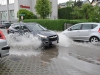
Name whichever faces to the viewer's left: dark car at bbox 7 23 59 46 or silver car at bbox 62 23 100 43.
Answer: the silver car

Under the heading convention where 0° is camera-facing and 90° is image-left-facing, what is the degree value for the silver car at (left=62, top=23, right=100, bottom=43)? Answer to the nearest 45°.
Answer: approximately 90°

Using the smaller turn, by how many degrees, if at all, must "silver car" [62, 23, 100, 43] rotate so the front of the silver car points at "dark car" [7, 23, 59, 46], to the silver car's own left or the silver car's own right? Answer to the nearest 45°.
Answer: approximately 45° to the silver car's own left

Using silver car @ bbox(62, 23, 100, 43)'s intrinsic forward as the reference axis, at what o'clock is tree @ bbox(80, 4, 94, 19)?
The tree is roughly at 3 o'clock from the silver car.

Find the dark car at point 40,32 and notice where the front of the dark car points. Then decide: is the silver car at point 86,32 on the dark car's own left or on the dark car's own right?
on the dark car's own left

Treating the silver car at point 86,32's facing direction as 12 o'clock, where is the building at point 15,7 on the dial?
The building is roughly at 2 o'clock from the silver car.
